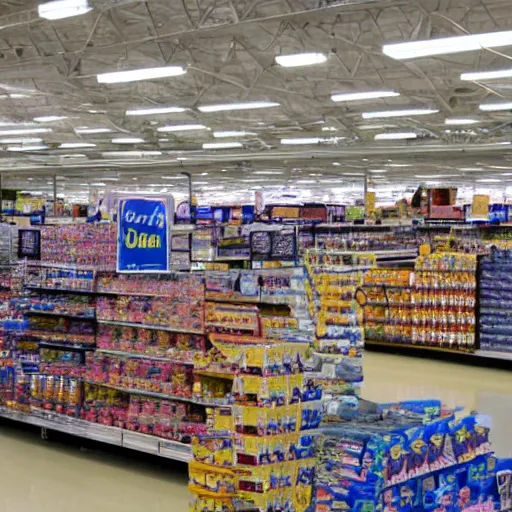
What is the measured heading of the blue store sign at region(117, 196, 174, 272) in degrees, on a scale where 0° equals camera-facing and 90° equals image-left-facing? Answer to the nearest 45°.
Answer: approximately 0°

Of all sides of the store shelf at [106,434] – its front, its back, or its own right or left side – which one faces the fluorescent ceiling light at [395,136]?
back

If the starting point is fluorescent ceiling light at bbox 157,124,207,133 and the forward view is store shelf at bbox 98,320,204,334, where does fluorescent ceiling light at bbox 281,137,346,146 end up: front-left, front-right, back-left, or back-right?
back-left

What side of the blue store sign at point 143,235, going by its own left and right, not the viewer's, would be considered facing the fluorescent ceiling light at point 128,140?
back

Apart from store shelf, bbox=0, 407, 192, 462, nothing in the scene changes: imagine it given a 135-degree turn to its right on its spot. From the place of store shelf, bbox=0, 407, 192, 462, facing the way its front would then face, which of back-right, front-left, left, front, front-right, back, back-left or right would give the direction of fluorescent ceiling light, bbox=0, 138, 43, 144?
front

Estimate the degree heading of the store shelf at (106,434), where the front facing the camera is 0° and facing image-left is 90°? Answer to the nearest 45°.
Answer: approximately 45°

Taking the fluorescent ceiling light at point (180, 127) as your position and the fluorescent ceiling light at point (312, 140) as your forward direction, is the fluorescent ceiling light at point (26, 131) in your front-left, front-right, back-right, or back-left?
back-left

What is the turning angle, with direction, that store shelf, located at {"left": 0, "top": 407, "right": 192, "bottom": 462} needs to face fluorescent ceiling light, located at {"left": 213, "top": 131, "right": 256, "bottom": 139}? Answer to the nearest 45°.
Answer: approximately 135° to its right

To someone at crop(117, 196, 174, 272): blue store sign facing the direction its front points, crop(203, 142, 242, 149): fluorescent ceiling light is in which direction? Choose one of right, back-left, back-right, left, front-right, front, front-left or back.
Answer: back

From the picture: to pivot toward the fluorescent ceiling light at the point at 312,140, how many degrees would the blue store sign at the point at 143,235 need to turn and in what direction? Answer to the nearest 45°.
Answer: approximately 180°
